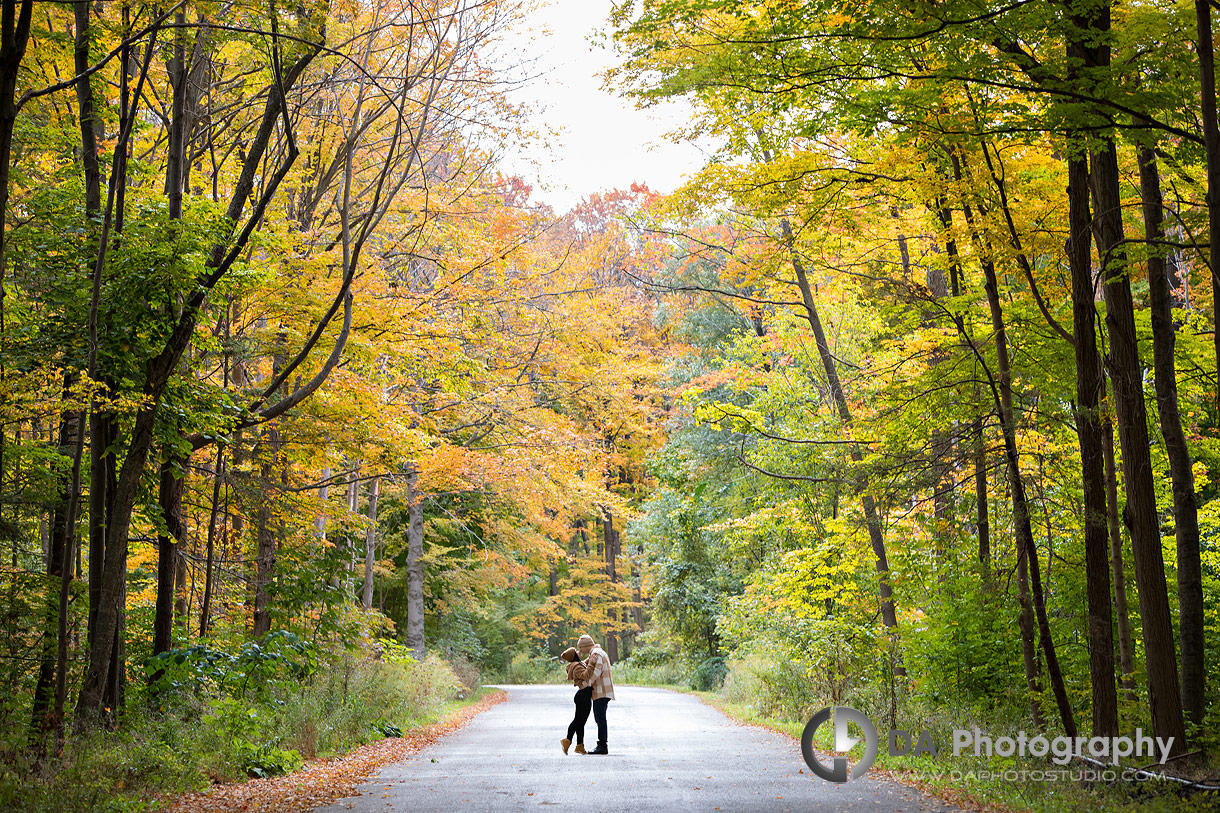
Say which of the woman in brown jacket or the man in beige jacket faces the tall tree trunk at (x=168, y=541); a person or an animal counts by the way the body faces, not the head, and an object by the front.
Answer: the man in beige jacket

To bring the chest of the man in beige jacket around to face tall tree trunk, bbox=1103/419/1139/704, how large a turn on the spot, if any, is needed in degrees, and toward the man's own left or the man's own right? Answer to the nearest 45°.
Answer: approximately 135° to the man's own right

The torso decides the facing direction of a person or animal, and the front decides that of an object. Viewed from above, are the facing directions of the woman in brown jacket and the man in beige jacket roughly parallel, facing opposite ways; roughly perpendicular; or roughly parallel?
roughly parallel, facing opposite ways

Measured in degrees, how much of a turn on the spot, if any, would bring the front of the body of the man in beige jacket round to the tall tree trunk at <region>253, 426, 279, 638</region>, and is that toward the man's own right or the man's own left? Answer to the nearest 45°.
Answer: approximately 45° to the man's own right

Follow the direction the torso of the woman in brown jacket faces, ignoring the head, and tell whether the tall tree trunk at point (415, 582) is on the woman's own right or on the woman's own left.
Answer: on the woman's own left

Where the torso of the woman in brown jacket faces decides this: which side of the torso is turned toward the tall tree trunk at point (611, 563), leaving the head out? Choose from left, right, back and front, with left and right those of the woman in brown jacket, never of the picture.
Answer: left

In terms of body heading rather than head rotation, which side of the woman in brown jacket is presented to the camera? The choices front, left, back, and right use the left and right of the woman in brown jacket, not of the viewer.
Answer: right

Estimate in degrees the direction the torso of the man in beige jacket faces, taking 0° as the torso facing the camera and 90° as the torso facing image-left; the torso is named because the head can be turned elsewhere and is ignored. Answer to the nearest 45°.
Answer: approximately 90°

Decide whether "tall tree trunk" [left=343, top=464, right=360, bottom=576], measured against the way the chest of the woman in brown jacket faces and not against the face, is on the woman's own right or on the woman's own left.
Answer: on the woman's own left

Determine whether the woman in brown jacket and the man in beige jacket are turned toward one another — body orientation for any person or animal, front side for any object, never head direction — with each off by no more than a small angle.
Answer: yes

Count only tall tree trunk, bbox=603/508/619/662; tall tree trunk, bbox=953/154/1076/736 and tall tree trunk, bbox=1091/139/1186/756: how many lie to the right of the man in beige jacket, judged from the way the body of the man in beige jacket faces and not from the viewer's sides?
1
